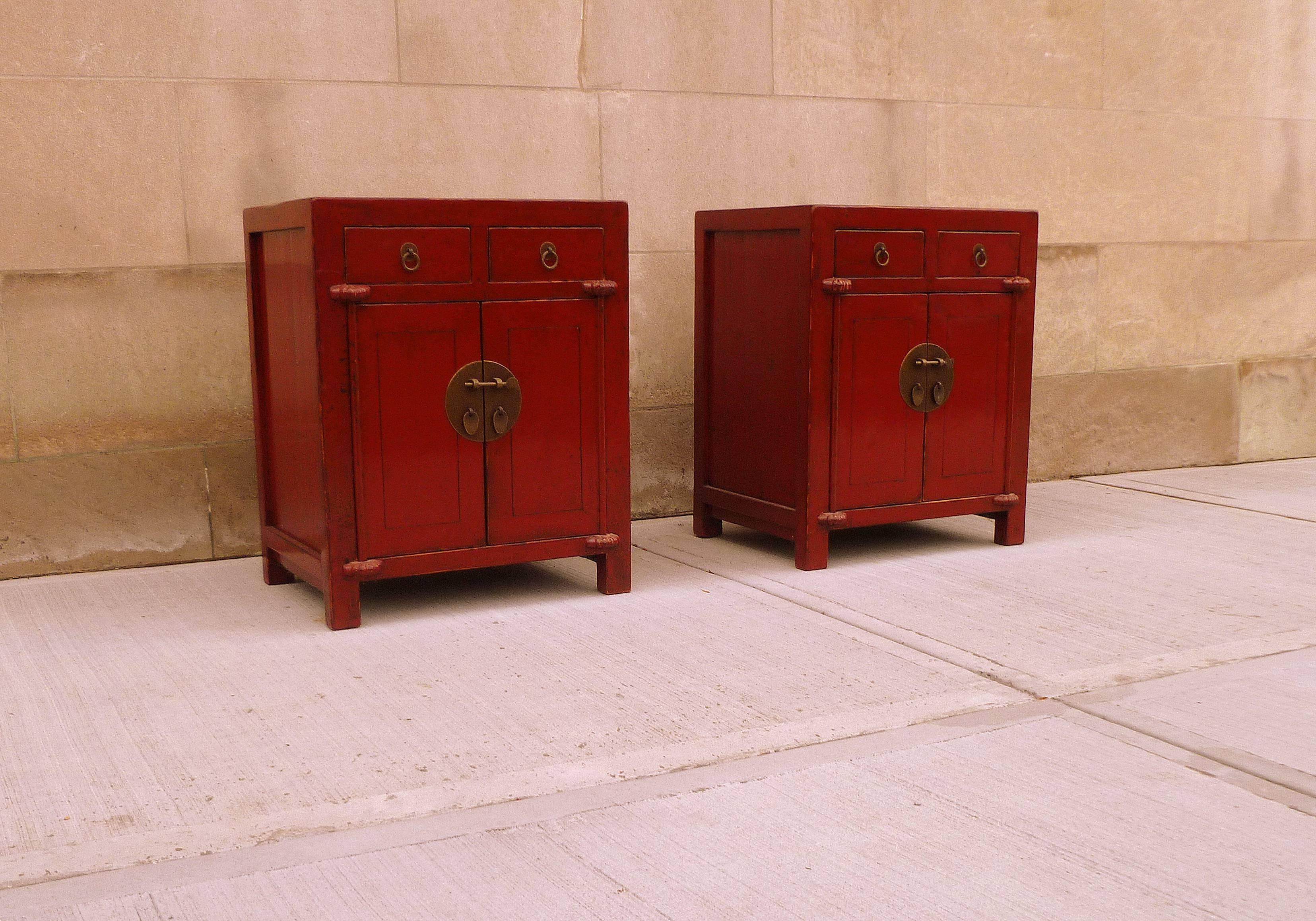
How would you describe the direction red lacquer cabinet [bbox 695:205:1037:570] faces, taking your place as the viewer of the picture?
facing the viewer and to the right of the viewer

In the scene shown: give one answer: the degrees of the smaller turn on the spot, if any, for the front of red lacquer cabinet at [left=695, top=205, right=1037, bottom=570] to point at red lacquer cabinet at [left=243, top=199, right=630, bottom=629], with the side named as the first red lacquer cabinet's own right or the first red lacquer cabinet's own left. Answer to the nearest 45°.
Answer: approximately 90° to the first red lacquer cabinet's own right
